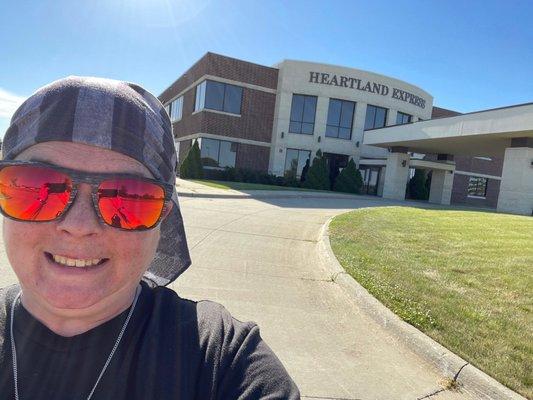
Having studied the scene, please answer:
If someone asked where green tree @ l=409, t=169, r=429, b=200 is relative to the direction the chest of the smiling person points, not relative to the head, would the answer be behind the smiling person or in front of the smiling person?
behind

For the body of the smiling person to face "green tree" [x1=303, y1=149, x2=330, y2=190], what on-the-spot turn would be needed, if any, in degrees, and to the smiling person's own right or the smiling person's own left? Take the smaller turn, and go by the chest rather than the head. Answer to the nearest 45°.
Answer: approximately 135° to the smiling person's own left

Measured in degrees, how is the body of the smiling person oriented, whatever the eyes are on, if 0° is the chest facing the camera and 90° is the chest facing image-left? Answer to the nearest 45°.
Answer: approximately 0°

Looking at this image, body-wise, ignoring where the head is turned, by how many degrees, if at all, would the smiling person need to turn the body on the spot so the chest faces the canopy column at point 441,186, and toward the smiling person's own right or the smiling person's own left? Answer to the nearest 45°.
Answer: approximately 135° to the smiling person's own left

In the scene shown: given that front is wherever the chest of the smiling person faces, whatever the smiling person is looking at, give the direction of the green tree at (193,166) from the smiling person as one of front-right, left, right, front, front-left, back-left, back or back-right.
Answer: back

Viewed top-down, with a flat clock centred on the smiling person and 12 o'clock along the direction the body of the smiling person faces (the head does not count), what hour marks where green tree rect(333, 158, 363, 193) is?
The green tree is roughly at 7 o'clock from the smiling person.
